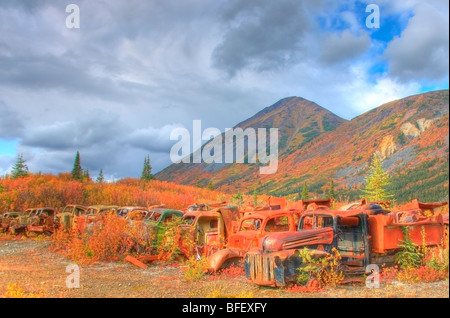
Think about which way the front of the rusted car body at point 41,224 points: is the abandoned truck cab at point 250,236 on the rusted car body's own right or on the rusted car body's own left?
on the rusted car body's own left

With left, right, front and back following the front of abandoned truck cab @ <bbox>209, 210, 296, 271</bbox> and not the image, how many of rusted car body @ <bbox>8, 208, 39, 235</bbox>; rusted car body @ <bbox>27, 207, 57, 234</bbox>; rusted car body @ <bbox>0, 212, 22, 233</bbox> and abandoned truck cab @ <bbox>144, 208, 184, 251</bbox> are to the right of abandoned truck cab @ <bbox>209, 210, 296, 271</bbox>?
4

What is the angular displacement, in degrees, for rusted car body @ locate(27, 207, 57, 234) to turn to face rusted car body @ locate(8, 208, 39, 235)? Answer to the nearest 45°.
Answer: approximately 90° to its right

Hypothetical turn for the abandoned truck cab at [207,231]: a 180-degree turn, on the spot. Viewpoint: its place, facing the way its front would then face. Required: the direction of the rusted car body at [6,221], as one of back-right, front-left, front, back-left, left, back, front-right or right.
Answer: left

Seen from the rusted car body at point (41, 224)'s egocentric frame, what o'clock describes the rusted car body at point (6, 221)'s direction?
the rusted car body at point (6, 221) is roughly at 3 o'clock from the rusted car body at point (41, 224).

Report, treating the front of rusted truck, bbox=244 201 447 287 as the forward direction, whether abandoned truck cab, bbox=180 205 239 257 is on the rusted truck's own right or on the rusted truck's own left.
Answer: on the rusted truck's own right

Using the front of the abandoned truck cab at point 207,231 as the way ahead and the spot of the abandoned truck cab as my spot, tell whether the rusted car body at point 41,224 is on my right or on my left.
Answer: on my right

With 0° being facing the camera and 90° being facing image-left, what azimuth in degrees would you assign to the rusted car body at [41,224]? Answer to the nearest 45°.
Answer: approximately 45°

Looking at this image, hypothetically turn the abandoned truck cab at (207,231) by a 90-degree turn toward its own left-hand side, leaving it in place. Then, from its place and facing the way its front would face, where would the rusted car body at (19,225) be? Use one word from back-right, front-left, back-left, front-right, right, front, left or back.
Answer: back

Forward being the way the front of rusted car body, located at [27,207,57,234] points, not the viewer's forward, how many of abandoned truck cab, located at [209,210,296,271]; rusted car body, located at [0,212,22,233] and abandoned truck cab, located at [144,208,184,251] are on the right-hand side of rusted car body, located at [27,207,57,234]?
1

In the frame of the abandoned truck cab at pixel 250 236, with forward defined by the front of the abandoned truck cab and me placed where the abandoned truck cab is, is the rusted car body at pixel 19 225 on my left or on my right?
on my right

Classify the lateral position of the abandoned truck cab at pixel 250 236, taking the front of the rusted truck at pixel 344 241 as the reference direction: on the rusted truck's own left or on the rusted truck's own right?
on the rusted truck's own right
